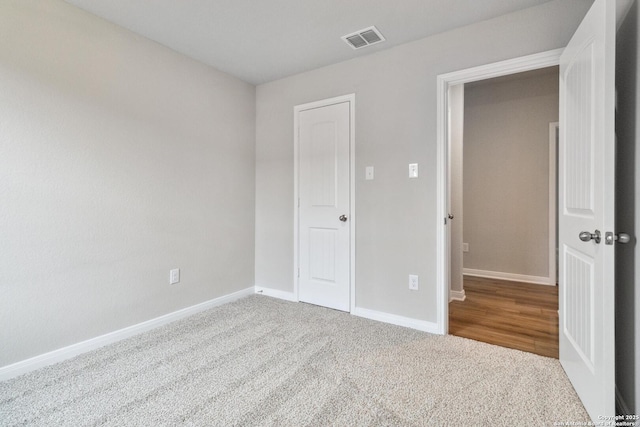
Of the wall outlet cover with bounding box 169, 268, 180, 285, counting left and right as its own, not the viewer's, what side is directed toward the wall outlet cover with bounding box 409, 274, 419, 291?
front

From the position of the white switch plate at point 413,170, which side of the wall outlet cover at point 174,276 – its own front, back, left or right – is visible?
front

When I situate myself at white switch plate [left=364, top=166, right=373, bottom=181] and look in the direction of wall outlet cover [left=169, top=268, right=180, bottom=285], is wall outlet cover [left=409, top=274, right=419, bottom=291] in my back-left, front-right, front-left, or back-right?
back-left

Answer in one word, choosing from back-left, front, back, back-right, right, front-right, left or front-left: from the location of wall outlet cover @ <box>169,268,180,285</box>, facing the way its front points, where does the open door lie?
front

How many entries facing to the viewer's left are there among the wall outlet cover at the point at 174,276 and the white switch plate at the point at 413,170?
0

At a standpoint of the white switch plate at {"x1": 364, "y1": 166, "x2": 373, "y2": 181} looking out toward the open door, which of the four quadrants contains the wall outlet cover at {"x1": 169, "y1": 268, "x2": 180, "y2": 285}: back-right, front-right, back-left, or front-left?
back-right

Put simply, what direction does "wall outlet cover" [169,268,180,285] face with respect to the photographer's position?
facing the viewer and to the right of the viewer

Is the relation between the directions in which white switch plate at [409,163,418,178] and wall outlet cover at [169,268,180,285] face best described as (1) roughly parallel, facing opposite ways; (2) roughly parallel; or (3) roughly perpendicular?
roughly perpendicular

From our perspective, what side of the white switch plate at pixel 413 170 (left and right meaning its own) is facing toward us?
front
